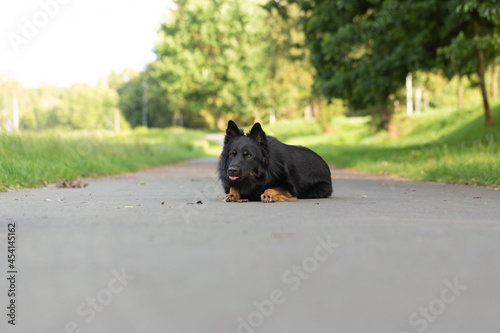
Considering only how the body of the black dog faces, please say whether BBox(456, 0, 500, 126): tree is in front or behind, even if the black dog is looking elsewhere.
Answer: behind

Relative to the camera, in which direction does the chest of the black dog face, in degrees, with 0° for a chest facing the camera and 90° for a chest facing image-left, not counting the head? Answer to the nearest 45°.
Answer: approximately 45°
